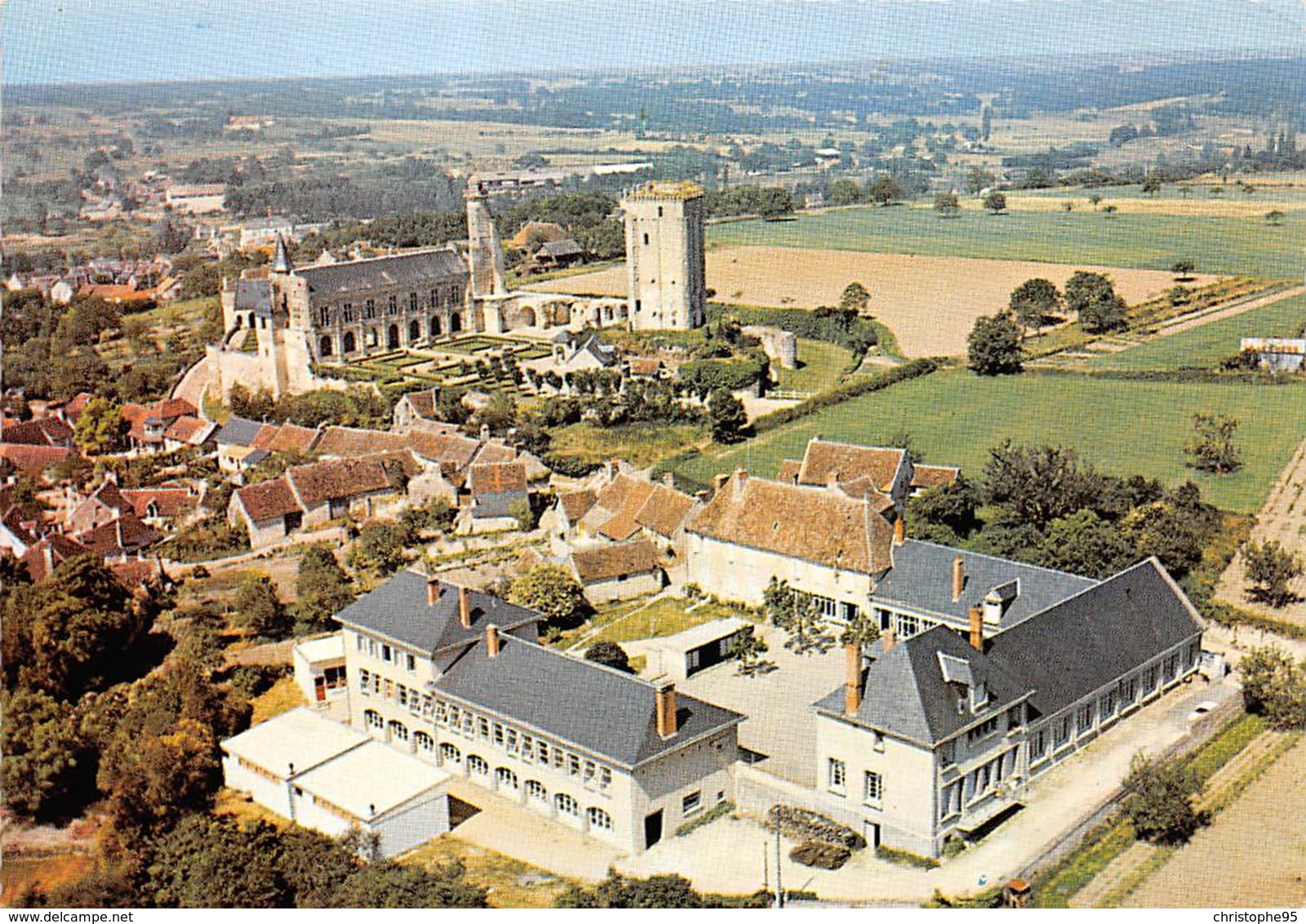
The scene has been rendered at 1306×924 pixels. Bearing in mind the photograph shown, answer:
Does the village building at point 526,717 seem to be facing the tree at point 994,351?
no

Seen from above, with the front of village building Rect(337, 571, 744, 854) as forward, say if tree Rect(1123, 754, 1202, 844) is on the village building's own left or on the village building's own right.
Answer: on the village building's own left

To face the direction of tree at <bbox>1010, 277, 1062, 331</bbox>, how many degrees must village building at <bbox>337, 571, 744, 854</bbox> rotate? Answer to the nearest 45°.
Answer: approximately 180°

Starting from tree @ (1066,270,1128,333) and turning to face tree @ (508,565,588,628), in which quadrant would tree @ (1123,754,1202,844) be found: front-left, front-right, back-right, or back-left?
front-left

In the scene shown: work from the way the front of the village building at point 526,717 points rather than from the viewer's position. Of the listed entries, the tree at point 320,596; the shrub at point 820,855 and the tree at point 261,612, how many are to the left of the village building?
1

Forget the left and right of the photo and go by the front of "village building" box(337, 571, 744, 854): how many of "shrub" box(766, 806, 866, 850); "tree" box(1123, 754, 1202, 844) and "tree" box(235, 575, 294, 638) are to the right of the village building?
1

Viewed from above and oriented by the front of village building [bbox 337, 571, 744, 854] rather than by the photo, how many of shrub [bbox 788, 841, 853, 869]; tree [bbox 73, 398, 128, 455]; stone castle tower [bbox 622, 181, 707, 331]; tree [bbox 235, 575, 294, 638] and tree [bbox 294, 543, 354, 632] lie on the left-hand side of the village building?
1

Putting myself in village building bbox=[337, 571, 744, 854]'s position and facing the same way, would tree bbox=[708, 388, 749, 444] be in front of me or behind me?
behind

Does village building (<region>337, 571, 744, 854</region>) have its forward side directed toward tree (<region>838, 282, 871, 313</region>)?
no

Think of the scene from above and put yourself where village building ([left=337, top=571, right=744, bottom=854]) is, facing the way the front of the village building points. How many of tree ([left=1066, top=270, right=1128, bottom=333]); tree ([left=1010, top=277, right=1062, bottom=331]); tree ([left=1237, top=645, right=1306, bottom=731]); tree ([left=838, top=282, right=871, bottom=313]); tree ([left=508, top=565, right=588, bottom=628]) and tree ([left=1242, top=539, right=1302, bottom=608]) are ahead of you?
0

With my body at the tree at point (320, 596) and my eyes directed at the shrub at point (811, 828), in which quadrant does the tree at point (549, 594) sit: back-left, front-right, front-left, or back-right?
front-left

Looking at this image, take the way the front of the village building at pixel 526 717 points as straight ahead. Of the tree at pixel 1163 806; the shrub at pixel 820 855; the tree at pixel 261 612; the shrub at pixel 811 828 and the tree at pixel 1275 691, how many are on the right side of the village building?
1

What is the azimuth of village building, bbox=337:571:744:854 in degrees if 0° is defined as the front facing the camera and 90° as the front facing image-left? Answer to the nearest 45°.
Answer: approximately 45°

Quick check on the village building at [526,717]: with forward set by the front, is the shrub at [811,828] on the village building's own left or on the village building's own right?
on the village building's own left

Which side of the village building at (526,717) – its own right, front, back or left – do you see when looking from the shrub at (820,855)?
left

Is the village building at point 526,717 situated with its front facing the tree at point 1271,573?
no

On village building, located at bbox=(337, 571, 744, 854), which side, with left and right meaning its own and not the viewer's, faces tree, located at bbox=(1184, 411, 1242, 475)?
back

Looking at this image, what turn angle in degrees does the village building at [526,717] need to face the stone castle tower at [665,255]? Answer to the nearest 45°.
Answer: approximately 135° to its right
